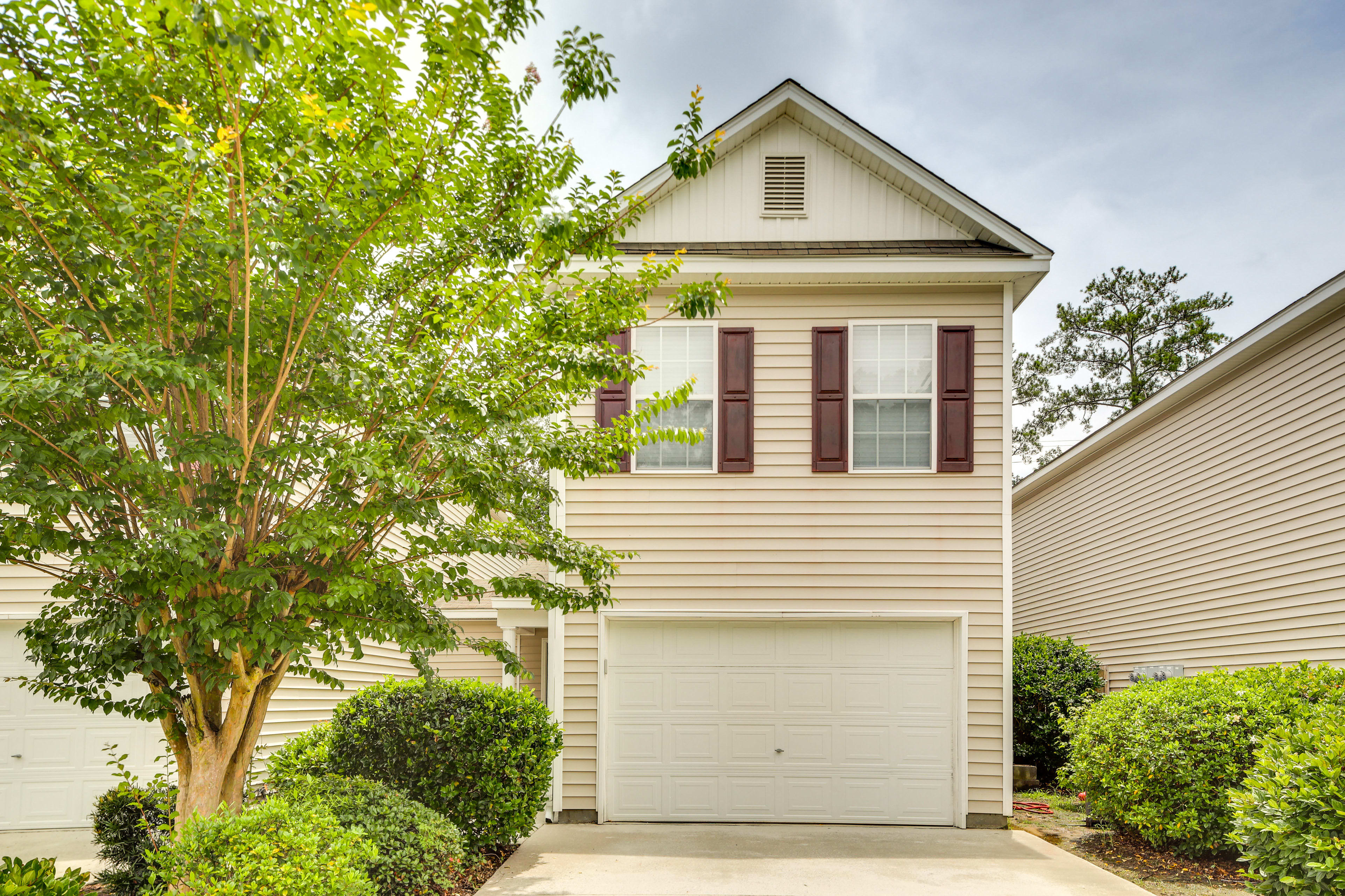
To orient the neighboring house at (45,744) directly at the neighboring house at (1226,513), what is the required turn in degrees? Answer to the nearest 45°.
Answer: approximately 90° to its left

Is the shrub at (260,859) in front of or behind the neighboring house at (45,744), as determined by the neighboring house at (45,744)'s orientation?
in front

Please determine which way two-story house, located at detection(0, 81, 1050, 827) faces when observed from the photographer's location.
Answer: facing the viewer

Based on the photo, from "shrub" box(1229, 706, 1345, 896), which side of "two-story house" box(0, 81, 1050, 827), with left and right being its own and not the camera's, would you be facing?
front

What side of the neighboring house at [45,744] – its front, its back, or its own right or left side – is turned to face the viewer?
front

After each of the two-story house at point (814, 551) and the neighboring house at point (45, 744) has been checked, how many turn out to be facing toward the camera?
2

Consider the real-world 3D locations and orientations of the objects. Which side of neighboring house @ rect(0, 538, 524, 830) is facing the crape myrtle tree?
front

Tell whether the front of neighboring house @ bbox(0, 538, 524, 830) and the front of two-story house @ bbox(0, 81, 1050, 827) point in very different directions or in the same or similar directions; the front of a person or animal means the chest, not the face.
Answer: same or similar directions
